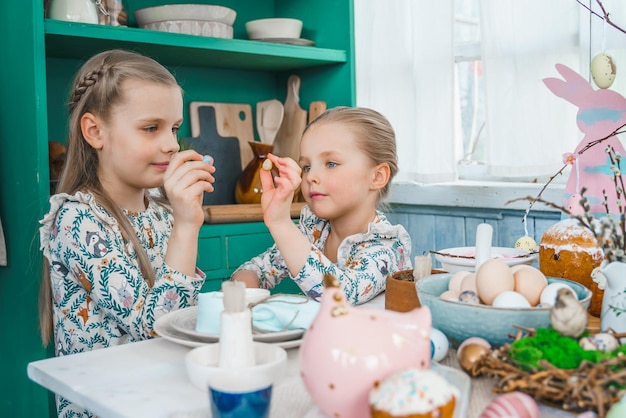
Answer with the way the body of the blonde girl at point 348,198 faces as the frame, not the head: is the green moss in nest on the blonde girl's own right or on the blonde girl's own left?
on the blonde girl's own left

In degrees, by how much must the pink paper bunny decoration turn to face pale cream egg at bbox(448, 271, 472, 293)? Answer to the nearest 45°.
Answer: approximately 90° to its right

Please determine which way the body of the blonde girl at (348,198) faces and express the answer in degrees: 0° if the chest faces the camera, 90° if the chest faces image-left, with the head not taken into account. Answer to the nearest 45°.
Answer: approximately 45°
